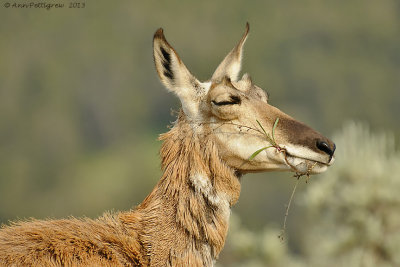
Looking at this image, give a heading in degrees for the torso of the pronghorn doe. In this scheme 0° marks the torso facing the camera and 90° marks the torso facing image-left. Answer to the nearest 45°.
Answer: approximately 270°
